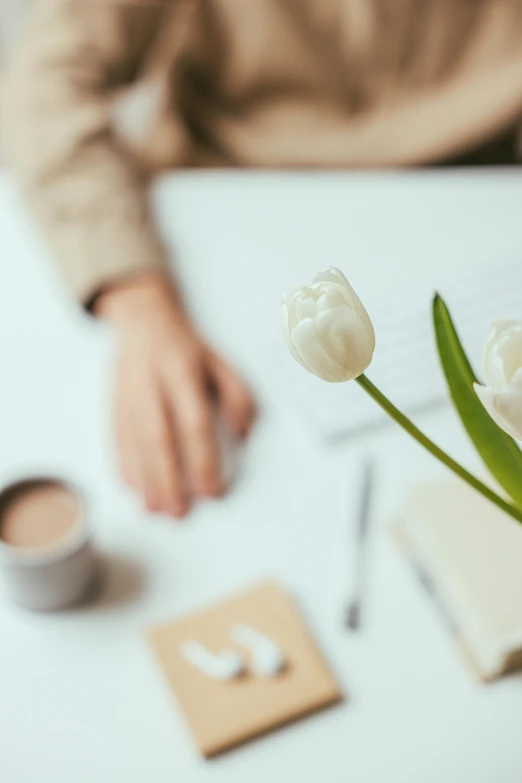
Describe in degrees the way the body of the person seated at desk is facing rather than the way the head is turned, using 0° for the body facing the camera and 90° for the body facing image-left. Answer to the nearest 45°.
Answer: approximately 0°

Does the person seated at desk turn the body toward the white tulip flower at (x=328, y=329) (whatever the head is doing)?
yes
